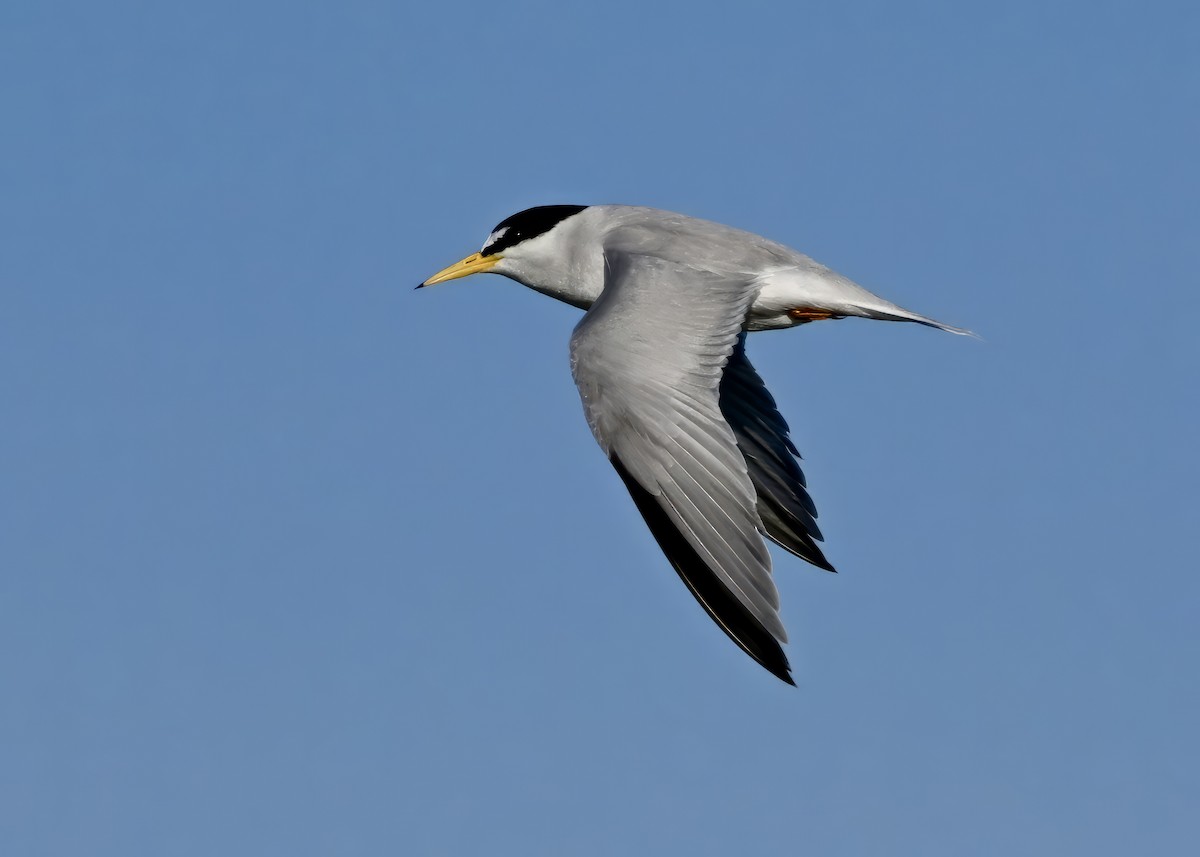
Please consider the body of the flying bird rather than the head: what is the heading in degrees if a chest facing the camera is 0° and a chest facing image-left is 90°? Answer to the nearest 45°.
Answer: approximately 90°
